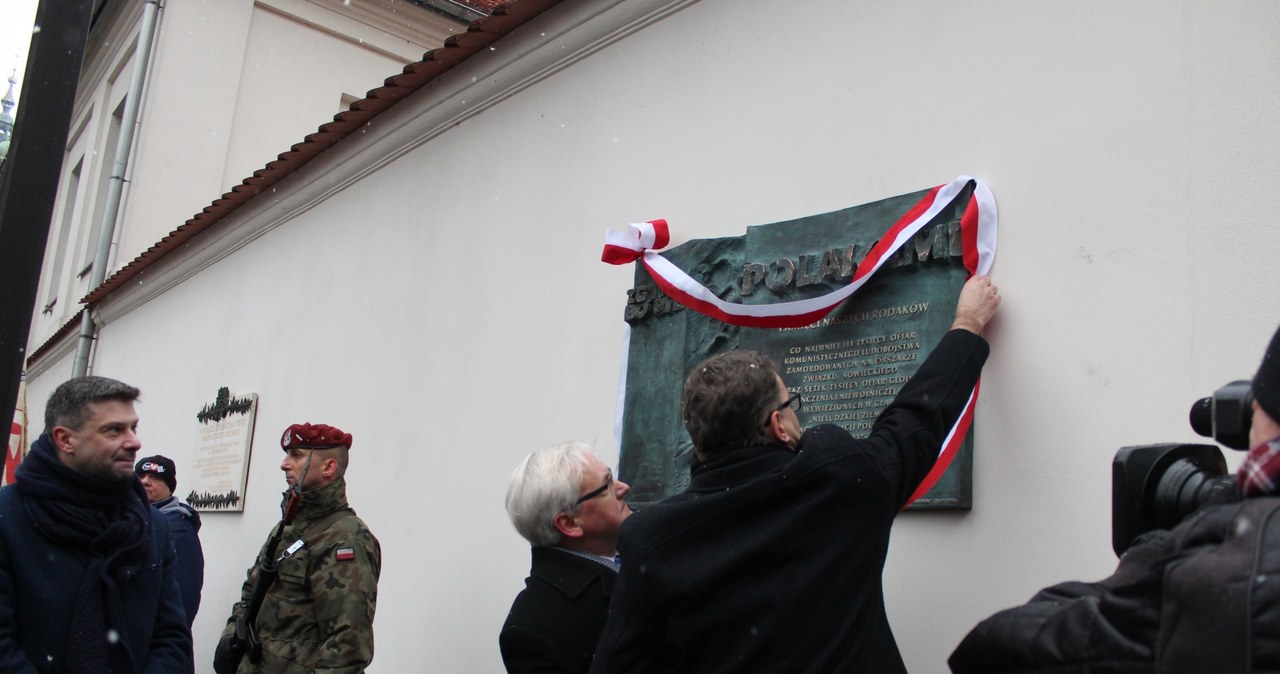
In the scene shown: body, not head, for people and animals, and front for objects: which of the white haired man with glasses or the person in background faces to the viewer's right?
the white haired man with glasses

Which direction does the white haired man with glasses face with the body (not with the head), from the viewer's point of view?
to the viewer's right

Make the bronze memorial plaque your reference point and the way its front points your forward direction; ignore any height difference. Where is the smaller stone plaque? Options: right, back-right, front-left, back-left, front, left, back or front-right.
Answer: right

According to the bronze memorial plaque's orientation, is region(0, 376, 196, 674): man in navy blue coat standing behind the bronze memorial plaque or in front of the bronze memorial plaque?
in front

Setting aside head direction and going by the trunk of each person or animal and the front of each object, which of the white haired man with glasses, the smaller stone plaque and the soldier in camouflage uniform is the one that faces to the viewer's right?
the white haired man with glasses

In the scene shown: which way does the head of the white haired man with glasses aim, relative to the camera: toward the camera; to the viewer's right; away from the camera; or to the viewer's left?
to the viewer's right

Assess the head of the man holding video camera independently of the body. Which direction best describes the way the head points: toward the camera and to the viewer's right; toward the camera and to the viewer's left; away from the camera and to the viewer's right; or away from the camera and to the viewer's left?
away from the camera and to the viewer's left

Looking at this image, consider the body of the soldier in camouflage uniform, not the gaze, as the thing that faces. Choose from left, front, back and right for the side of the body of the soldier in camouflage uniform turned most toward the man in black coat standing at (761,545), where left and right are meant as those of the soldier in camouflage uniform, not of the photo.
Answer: left

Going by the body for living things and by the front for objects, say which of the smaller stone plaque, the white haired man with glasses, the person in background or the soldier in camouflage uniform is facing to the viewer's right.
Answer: the white haired man with glasses

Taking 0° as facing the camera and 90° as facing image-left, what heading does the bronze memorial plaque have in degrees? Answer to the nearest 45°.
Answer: approximately 45°

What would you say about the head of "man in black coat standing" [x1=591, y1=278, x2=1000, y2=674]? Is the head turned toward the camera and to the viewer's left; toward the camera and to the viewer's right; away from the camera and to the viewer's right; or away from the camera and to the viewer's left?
away from the camera and to the viewer's right

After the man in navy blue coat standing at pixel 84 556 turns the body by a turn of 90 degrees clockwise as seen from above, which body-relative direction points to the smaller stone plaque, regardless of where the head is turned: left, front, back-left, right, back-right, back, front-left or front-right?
back-right
